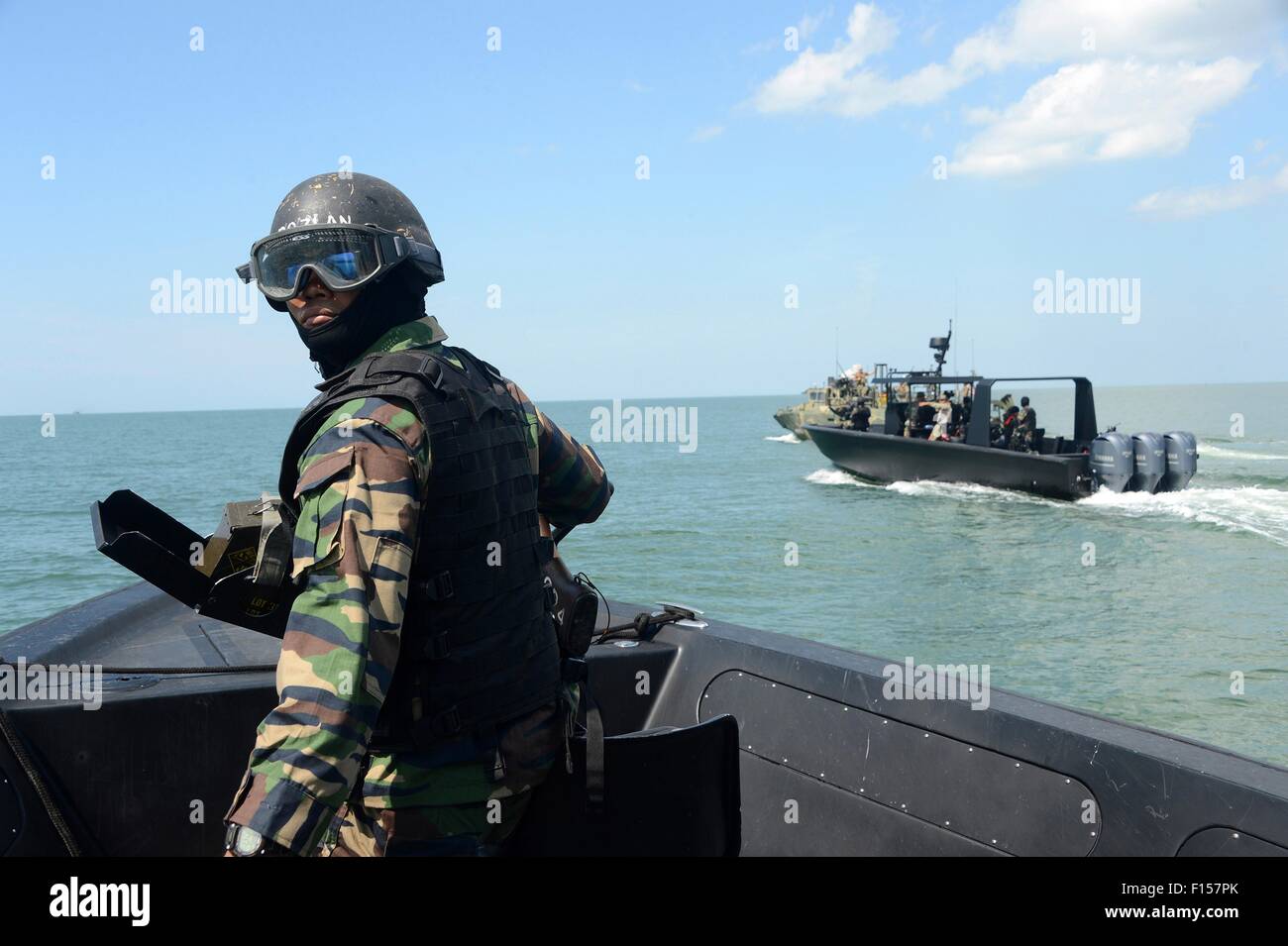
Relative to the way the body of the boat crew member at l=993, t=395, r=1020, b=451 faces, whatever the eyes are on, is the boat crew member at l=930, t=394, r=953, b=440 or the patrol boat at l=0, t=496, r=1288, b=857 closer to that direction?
the boat crew member

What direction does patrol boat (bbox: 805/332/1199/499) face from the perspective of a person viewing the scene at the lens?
facing away from the viewer and to the left of the viewer

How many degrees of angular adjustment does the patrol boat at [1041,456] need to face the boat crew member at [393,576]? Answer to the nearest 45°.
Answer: approximately 135° to its left

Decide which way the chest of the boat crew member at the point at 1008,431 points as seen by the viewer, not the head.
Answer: to the viewer's left
